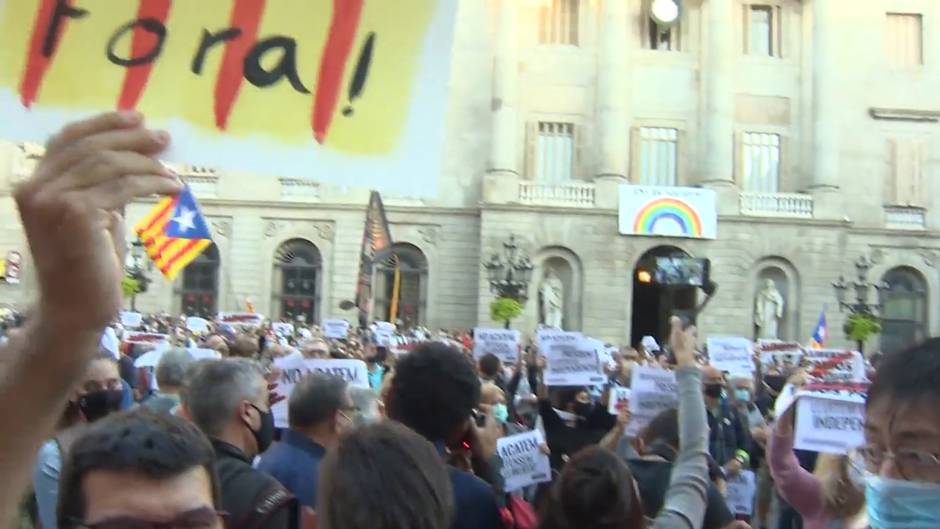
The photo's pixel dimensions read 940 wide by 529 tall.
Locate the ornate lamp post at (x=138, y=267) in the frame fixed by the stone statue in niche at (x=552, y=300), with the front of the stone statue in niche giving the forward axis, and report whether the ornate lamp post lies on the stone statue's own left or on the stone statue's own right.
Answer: on the stone statue's own right

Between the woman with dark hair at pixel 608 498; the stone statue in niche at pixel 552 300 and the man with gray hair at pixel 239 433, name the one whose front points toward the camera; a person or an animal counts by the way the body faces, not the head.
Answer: the stone statue in niche

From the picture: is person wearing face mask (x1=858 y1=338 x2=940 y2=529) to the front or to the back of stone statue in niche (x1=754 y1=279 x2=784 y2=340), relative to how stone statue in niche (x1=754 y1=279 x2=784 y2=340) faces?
to the front

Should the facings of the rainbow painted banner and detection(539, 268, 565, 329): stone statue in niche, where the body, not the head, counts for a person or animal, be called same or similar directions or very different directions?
same or similar directions

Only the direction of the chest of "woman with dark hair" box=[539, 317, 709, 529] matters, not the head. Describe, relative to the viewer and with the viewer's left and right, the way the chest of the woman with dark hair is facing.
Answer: facing away from the viewer

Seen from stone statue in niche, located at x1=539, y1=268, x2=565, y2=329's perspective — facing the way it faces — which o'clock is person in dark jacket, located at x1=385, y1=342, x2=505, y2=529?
The person in dark jacket is roughly at 12 o'clock from the stone statue in niche.

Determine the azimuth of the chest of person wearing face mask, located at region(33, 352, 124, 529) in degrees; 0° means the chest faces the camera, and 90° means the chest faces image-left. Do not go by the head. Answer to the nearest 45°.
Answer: approximately 315°

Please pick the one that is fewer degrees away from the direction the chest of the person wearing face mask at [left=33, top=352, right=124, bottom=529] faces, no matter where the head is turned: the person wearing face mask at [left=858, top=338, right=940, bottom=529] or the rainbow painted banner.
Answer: the person wearing face mask

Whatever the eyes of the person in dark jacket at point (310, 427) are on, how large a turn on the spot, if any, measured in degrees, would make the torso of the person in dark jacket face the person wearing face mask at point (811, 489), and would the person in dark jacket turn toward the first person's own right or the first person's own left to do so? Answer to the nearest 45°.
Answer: approximately 90° to the first person's own right

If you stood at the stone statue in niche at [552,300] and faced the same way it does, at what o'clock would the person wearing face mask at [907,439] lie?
The person wearing face mask is roughly at 12 o'clock from the stone statue in niche.

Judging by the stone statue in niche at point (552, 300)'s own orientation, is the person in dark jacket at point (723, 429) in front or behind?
in front

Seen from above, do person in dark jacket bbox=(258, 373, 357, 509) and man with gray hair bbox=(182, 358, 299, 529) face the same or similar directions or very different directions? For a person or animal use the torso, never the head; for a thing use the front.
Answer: same or similar directions

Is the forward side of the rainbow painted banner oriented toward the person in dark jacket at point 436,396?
yes

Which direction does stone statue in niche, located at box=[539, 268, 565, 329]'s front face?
toward the camera

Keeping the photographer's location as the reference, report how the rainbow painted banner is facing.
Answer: facing the viewer

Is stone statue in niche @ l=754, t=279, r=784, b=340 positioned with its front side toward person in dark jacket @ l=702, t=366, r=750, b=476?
yes

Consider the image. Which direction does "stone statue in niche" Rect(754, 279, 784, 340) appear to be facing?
toward the camera

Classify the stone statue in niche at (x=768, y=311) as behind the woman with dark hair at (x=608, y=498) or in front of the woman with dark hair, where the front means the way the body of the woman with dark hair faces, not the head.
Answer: in front

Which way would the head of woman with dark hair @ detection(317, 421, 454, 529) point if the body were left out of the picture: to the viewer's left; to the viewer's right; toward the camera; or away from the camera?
away from the camera
